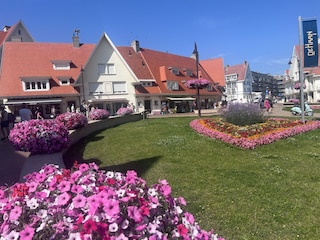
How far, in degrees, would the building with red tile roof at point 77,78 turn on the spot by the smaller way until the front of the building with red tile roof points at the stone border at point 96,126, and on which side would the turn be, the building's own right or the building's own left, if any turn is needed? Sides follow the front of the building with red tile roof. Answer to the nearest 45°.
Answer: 0° — it already faces it

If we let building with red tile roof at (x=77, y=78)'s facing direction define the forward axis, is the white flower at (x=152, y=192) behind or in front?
in front

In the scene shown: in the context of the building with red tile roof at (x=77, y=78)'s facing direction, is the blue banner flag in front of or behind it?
in front

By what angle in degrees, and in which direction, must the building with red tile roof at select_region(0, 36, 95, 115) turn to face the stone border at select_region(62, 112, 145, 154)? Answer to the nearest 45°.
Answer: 0° — it already faces it

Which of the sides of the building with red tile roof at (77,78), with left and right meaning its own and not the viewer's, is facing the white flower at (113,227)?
front

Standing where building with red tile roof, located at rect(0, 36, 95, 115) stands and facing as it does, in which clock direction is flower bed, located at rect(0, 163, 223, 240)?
The flower bed is roughly at 12 o'clock from the building with red tile roof.

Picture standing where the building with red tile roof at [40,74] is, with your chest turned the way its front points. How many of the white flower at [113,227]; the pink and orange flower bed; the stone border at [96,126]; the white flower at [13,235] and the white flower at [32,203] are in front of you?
5

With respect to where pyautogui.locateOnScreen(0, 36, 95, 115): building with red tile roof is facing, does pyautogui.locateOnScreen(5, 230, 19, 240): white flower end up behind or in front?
in front

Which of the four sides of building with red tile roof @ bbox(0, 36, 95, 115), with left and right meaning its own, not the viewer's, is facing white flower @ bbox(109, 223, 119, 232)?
front

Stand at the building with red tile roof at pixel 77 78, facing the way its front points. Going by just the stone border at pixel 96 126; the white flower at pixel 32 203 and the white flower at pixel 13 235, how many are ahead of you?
3
